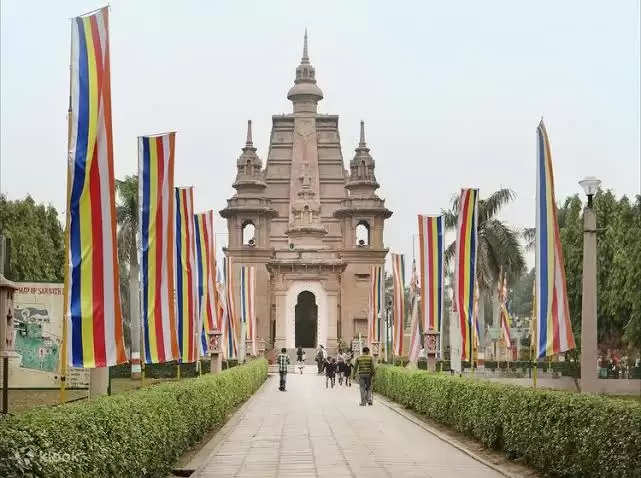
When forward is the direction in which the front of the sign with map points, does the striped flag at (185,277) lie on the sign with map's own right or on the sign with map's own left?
on the sign with map's own left

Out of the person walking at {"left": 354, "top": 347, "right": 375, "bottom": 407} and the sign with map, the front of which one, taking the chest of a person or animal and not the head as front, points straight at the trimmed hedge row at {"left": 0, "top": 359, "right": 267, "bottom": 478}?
the sign with map

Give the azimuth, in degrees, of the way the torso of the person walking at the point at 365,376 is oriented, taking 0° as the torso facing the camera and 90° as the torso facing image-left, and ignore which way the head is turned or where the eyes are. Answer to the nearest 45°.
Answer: approximately 180°

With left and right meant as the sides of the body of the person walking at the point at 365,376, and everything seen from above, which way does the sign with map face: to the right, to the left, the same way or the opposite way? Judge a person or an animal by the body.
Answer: the opposite way
